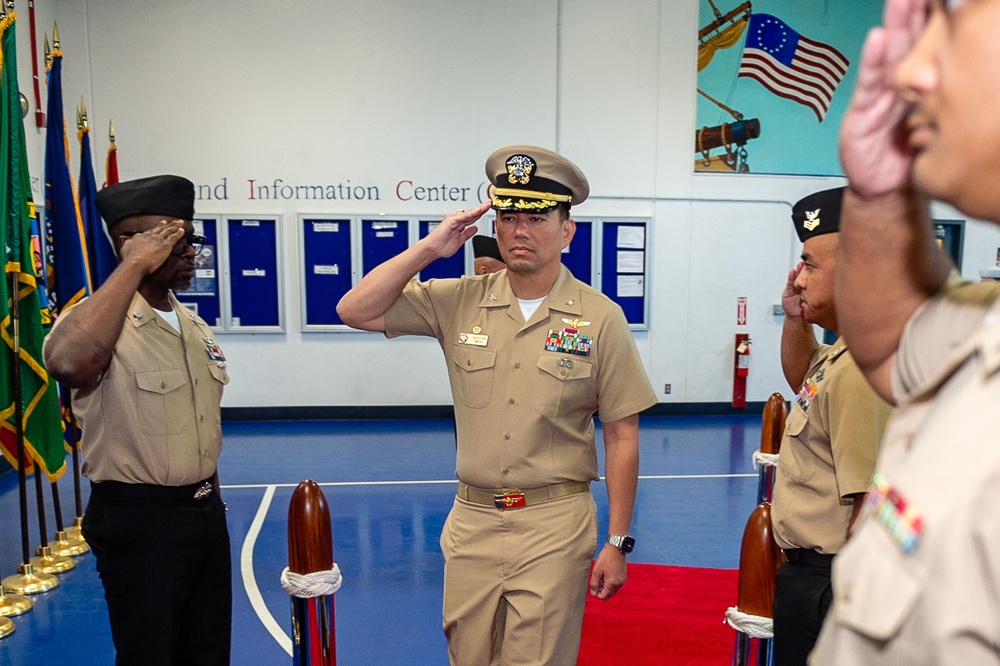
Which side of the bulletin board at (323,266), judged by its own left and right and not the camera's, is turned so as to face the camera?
front

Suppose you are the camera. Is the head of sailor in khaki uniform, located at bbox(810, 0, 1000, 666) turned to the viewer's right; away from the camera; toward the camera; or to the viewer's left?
to the viewer's left

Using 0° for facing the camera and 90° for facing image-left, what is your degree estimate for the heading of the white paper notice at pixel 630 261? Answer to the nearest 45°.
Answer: approximately 0°

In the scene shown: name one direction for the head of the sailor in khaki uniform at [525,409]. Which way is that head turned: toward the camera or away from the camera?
toward the camera

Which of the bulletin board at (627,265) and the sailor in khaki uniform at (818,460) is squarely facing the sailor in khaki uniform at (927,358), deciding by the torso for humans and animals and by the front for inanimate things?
the bulletin board

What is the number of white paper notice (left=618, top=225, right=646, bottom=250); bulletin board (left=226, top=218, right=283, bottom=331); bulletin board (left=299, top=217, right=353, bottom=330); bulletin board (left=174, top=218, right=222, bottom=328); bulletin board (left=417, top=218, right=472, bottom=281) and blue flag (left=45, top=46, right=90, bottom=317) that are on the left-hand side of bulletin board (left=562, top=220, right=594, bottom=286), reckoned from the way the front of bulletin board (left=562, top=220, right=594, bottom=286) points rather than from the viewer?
1

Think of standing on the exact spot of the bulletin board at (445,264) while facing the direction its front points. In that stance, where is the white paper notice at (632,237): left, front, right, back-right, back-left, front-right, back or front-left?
left

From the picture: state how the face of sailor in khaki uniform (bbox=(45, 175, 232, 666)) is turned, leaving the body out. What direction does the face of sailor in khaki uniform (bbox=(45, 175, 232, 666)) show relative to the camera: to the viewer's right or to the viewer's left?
to the viewer's right

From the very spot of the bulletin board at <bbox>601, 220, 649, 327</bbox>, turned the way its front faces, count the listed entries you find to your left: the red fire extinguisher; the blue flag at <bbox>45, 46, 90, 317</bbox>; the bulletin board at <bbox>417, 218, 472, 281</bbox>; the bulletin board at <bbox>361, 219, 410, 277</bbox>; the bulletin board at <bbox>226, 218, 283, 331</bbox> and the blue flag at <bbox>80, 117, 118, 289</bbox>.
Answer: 1

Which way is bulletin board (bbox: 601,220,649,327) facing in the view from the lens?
facing the viewer

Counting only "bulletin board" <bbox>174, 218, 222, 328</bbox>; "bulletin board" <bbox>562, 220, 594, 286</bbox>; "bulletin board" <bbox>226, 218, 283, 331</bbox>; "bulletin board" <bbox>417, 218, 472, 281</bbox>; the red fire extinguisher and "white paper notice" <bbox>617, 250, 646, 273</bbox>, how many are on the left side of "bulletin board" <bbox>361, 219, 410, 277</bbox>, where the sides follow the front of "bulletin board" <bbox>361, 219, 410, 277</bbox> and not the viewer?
4

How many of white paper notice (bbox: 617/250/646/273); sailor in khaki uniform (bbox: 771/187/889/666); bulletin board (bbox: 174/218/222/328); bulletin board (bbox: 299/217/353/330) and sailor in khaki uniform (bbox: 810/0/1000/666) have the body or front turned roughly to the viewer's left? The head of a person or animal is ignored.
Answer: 2

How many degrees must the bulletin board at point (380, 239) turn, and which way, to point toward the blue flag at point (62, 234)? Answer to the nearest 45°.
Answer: approximately 45° to its right

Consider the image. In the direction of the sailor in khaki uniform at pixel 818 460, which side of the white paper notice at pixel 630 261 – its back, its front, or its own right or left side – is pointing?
front

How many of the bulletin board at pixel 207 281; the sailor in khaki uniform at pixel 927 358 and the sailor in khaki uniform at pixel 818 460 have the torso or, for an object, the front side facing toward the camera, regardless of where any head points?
1

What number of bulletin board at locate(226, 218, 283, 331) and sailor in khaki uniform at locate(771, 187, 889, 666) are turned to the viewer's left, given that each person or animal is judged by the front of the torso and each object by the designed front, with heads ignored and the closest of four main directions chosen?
1

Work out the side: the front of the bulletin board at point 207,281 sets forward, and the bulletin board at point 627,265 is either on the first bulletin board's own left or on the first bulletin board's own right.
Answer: on the first bulletin board's own left

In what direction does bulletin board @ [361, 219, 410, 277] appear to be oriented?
toward the camera
